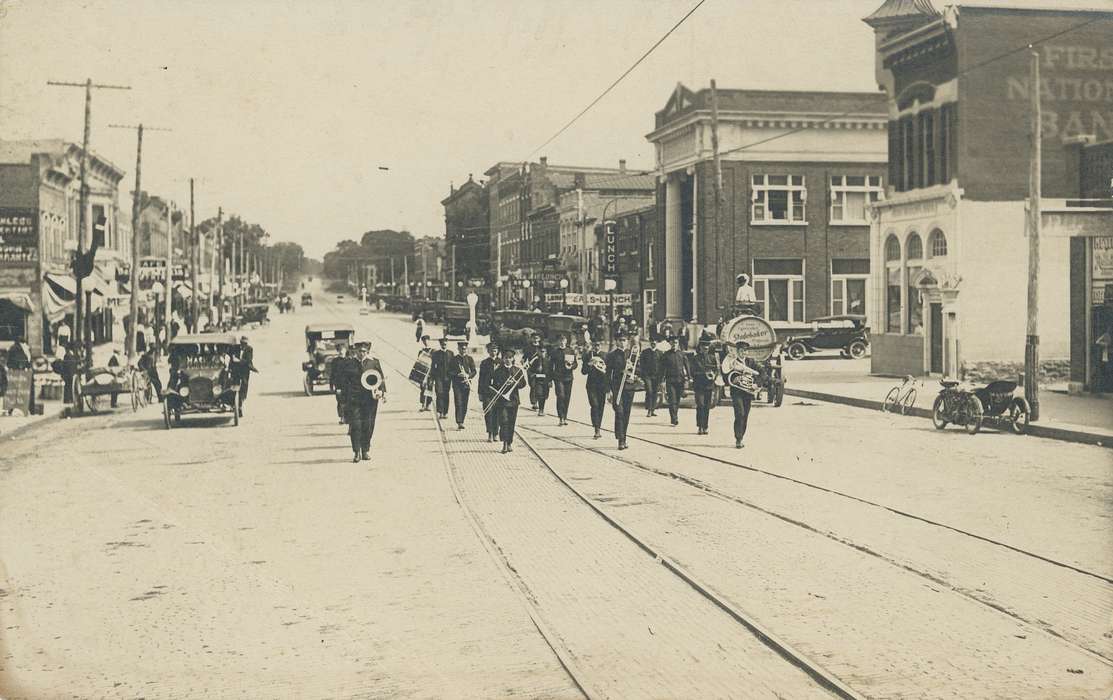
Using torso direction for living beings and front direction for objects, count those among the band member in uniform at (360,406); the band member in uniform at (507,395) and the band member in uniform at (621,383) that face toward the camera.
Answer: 3

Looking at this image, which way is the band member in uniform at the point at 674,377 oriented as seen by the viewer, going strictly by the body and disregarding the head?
toward the camera

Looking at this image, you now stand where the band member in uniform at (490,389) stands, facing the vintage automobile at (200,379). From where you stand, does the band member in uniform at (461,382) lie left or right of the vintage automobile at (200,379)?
right

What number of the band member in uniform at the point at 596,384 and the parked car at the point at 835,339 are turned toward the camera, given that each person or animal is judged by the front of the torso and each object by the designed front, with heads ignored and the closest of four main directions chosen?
1

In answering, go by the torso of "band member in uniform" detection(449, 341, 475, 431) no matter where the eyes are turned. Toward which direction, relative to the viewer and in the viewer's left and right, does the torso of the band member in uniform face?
facing the viewer

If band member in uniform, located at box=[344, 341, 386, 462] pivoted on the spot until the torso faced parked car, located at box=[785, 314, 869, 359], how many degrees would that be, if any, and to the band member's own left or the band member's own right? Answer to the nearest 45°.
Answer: approximately 135° to the band member's own left

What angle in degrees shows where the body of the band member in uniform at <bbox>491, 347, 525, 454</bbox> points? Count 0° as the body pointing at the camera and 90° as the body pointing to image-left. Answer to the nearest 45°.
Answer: approximately 0°

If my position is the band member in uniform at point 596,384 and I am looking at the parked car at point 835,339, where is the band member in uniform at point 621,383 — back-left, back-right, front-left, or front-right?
back-right

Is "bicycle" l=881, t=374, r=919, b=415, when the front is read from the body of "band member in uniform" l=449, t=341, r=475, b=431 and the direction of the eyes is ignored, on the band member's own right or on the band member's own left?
on the band member's own left

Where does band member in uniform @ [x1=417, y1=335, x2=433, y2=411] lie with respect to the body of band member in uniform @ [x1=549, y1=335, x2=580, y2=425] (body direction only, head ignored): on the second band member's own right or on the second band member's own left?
on the second band member's own right

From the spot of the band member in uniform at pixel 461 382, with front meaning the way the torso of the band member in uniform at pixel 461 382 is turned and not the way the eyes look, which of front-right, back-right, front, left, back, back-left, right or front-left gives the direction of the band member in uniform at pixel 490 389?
front
